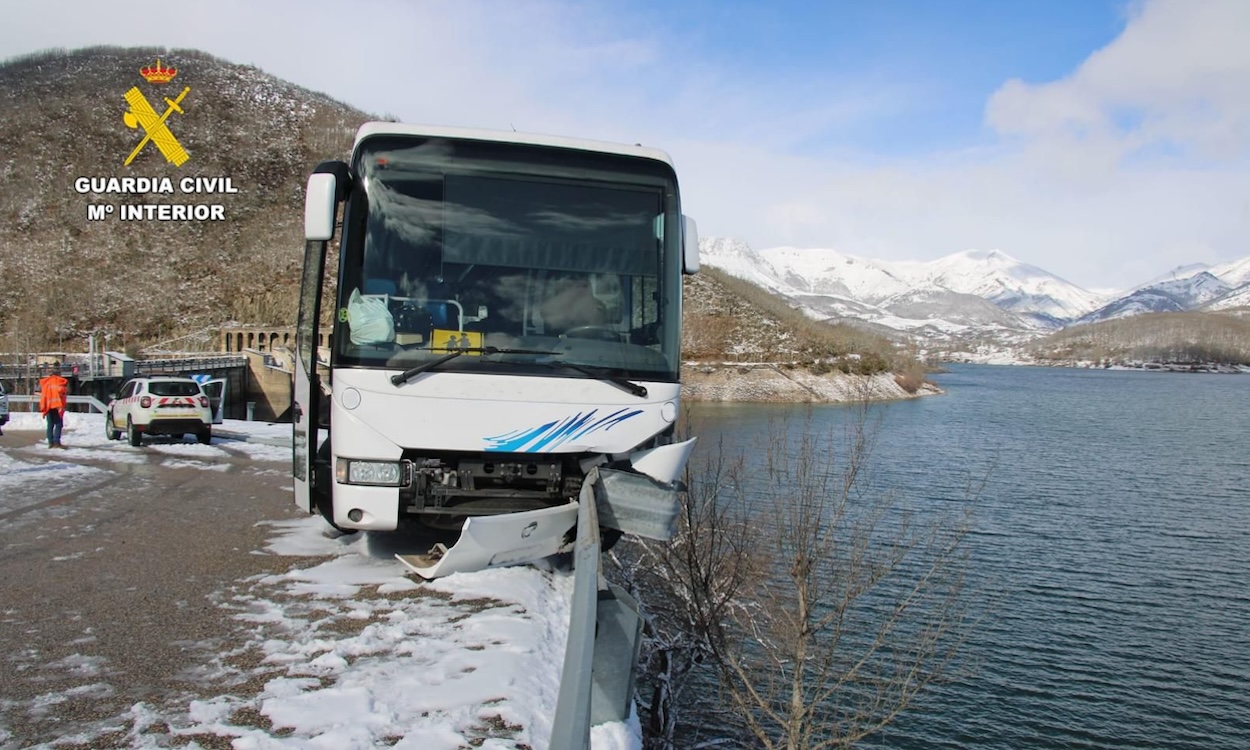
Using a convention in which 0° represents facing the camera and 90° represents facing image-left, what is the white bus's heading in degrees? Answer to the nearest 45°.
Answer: approximately 0°

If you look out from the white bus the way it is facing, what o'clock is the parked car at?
The parked car is roughly at 5 o'clock from the white bus.

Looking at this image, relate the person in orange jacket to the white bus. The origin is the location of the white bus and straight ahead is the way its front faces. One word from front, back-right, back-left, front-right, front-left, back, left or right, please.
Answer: back-right
